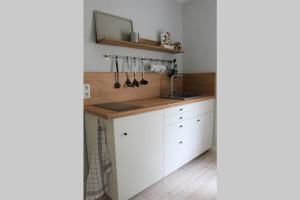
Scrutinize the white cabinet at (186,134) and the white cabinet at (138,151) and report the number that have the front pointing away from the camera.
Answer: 0

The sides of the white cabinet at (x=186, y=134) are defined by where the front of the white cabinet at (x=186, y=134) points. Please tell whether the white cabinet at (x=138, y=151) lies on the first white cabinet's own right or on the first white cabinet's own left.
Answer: on the first white cabinet's own right

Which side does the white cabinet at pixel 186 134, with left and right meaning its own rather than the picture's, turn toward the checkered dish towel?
right

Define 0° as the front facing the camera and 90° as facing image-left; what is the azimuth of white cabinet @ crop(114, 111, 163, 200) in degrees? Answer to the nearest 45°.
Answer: approximately 315°

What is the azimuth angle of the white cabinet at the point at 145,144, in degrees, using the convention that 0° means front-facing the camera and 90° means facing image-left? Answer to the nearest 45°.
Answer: approximately 315°

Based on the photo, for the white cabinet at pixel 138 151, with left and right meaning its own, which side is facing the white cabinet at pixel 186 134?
left
